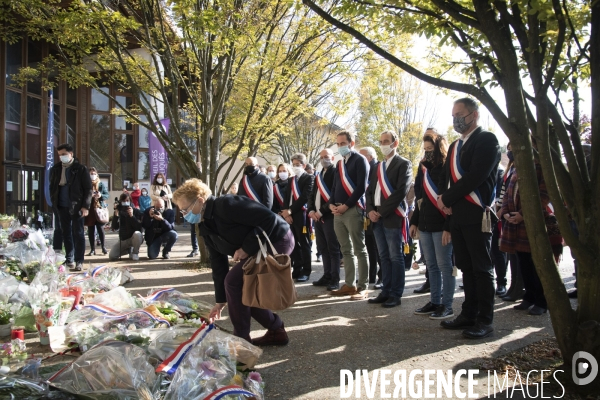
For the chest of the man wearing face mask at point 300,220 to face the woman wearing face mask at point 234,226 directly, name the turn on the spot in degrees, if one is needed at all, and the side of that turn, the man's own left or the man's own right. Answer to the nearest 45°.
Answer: approximately 45° to the man's own left

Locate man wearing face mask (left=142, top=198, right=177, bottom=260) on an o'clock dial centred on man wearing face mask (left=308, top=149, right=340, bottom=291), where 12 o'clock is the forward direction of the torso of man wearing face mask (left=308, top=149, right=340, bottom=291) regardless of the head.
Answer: man wearing face mask (left=142, top=198, right=177, bottom=260) is roughly at 3 o'clock from man wearing face mask (left=308, top=149, right=340, bottom=291).

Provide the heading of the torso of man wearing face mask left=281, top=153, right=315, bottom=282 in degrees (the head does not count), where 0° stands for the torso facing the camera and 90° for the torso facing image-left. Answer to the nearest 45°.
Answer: approximately 45°

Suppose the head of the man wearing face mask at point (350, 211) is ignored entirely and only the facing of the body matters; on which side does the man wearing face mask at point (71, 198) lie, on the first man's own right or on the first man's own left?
on the first man's own right

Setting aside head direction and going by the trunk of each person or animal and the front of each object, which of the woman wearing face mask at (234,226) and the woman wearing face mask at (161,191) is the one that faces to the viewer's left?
the woman wearing face mask at (234,226)

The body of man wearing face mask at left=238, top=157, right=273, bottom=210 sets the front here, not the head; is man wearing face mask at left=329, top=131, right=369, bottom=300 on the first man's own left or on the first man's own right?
on the first man's own left

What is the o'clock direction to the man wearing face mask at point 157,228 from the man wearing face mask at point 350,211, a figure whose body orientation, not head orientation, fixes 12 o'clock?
the man wearing face mask at point 157,228 is roughly at 3 o'clock from the man wearing face mask at point 350,211.

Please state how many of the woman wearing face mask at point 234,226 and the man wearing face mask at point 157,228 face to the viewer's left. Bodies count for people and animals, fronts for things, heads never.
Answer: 1
